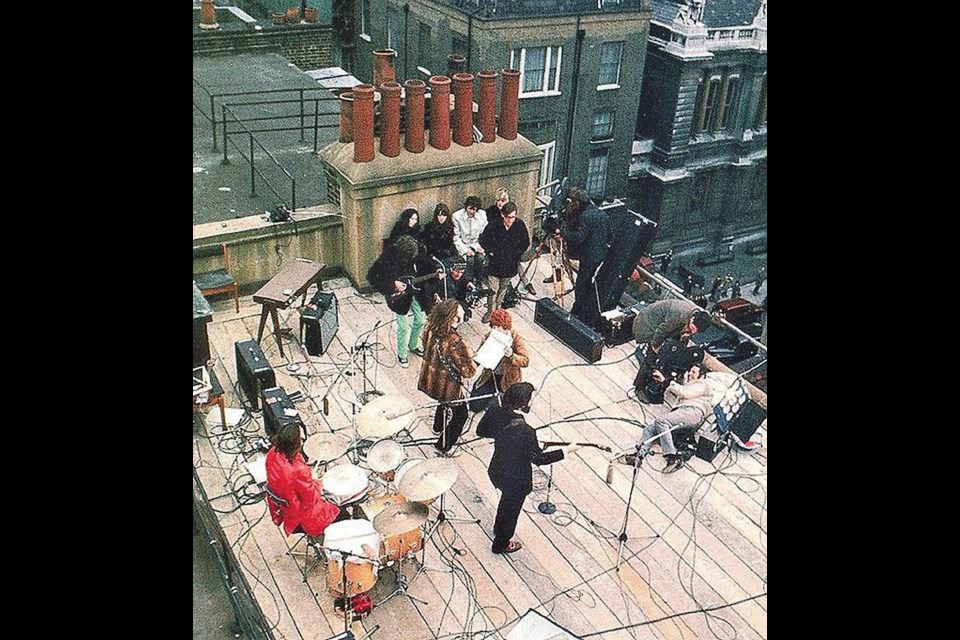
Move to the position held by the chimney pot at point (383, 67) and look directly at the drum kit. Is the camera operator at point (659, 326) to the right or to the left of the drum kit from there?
left

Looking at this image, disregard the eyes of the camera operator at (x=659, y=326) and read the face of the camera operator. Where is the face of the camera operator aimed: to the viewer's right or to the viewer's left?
to the viewer's left

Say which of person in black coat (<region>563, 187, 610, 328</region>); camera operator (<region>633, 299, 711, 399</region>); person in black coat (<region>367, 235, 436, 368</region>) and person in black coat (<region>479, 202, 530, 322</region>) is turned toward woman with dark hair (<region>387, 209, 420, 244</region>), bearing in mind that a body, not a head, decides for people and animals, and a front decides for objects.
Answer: person in black coat (<region>563, 187, 610, 328</region>)

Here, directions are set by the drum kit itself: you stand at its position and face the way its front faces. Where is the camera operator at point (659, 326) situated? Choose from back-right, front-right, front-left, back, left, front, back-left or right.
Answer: front-left

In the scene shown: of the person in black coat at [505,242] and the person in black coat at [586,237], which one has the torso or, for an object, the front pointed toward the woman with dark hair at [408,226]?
the person in black coat at [586,237]

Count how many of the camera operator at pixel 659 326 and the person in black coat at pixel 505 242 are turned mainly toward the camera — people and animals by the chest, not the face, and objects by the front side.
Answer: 1

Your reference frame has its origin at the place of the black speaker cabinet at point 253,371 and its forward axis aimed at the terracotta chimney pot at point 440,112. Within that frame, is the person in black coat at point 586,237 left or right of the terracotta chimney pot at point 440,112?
right

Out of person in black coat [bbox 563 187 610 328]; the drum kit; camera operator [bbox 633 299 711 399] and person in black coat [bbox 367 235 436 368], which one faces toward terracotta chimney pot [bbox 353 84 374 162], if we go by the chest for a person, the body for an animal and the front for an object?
person in black coat [bbox 563 187 610 328]

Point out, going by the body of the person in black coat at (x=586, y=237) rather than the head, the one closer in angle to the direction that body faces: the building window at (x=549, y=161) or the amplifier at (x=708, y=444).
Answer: the building window

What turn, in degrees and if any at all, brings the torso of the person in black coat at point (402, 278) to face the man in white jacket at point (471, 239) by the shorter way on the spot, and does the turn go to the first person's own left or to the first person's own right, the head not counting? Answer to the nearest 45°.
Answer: approximately 90° to the first person's own left

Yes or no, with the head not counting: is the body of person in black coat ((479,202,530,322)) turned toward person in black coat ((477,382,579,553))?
yes

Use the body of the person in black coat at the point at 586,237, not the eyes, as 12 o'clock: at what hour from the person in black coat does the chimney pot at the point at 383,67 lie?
The chimney pot is roughly at 1 o'clock from the person in black coat.

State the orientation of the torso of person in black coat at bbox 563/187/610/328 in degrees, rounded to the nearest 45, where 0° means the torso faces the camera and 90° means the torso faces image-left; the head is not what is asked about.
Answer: approximately 90°
